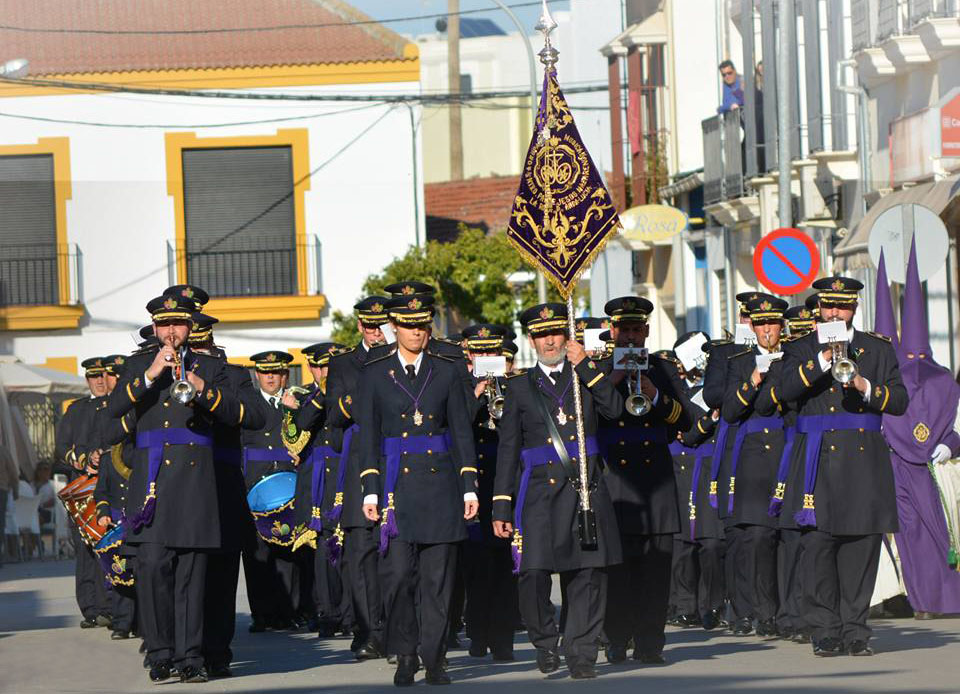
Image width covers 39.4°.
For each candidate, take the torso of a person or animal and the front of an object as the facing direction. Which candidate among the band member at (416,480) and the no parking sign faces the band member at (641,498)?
the no parking sign

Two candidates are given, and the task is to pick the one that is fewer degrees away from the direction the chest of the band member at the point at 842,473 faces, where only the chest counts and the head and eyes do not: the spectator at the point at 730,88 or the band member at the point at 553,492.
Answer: the band member

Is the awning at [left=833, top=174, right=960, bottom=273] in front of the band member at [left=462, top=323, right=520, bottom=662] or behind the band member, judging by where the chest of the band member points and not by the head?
behind

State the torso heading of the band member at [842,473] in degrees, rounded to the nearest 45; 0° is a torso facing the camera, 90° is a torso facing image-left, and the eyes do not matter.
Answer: approximately 0°

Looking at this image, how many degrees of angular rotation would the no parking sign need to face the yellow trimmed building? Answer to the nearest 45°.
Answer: approximately 135° to its right
